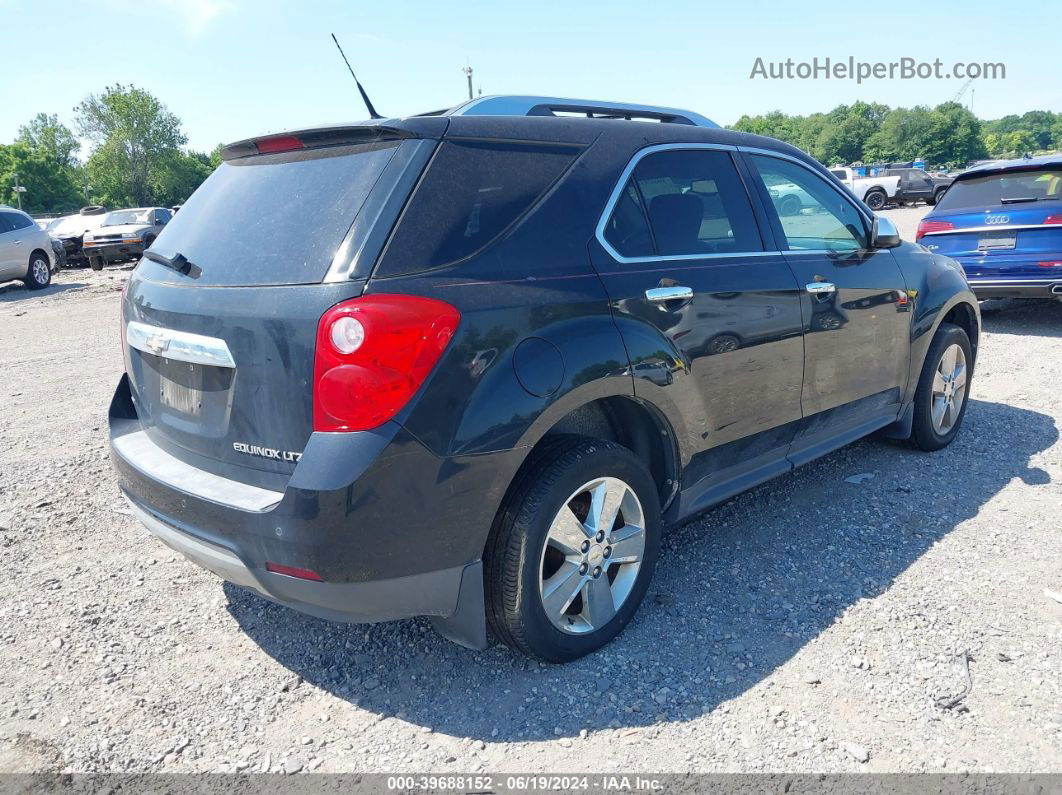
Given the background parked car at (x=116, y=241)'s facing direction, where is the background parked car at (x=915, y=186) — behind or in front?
behind

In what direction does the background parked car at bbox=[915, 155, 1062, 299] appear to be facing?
away from the camera

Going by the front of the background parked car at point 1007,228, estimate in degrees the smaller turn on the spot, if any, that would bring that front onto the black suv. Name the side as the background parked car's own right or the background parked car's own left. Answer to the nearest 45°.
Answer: approximately 180°

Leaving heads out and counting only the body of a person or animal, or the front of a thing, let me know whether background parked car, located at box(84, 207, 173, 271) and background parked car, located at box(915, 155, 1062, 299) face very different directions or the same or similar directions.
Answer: very different directions

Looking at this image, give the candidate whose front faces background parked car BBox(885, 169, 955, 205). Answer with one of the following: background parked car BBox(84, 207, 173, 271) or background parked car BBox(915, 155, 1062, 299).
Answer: background parked car BBox(915, 155, 1062, 299)

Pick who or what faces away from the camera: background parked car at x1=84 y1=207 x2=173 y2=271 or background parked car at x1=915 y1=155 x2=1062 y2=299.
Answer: background parked car at x1=915 y1=155 x2=1062 y2=299

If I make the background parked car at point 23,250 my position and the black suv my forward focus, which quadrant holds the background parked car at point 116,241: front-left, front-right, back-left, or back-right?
back-left

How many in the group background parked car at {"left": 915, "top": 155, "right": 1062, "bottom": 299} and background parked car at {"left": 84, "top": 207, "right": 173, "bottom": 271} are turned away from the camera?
1

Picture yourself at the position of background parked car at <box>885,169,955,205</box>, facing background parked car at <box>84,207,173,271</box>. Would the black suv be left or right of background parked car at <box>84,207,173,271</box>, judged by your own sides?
left

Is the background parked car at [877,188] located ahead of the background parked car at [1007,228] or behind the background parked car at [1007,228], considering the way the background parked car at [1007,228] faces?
ahead

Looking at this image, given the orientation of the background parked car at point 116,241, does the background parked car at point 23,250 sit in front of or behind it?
in front
